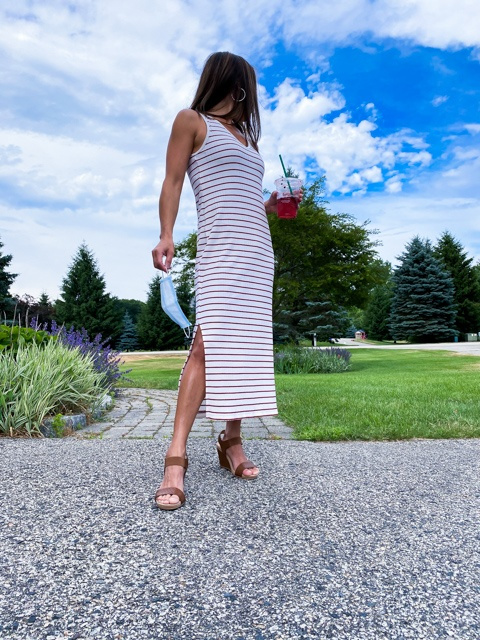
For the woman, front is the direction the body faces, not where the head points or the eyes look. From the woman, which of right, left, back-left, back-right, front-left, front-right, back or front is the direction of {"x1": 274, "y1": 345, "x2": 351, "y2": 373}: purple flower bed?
back-left

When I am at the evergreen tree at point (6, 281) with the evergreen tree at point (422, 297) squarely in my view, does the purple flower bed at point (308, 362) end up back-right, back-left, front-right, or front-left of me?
front-right

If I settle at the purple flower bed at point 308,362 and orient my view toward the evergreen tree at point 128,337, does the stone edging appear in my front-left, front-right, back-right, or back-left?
back-left

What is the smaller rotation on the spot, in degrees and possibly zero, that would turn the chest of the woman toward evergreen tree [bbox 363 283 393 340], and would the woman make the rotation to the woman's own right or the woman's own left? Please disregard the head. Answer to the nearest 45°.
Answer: approximately 135° to the woman's own left

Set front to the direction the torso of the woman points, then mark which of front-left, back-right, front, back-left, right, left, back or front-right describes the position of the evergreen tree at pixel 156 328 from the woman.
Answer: back-left

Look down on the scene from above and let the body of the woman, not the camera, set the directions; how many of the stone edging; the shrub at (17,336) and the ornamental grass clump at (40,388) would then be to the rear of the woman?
3

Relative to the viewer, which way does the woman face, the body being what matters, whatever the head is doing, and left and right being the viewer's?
facing the viewer and to the right of the viewer

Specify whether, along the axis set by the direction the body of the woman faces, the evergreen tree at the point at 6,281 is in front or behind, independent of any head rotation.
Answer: behind

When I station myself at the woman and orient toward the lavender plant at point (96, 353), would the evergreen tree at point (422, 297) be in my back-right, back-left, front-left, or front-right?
front-right

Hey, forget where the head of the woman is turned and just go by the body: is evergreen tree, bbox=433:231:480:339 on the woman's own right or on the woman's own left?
on the woman's own left

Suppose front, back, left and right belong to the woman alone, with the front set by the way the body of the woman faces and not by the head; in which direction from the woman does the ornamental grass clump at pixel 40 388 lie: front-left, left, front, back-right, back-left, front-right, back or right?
back

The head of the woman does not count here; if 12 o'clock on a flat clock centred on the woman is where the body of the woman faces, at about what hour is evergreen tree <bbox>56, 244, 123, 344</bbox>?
The evergreen tree is roughly at 7 o'clock from the woman.

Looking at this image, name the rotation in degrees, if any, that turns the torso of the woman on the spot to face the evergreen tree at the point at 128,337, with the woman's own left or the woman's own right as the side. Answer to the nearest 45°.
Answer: approximately 135° to the woman's own left

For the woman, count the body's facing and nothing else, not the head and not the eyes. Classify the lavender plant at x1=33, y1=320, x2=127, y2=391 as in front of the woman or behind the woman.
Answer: behind
